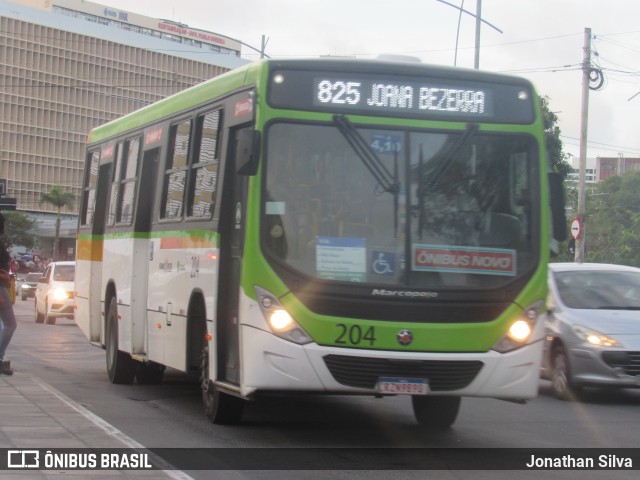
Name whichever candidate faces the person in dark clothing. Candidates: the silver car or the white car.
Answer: the white car

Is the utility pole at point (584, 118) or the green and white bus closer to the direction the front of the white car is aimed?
the green and white bus

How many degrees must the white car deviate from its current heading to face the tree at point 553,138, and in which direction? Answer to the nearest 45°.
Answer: approximately 90° to its left

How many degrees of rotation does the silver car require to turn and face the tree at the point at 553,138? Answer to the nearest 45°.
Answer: approximately 135° to its left

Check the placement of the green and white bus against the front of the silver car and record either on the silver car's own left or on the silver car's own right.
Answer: on the silver car's own right

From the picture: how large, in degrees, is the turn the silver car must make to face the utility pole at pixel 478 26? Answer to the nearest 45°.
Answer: approximately 135° to its left

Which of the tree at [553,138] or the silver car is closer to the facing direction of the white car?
the silver car
